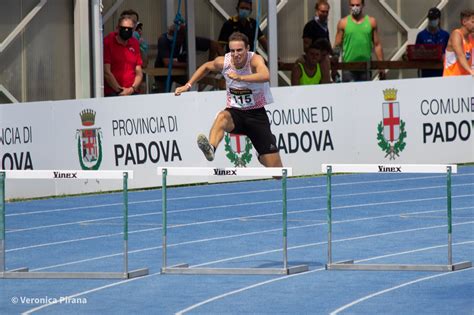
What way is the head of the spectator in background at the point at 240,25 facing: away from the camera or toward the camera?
toward the camera

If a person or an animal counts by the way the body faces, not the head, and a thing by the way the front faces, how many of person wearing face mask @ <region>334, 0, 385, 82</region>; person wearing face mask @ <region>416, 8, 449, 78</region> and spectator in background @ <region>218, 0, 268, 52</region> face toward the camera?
3

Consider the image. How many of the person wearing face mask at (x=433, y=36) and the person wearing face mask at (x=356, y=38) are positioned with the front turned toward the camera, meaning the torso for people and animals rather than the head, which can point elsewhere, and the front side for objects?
2

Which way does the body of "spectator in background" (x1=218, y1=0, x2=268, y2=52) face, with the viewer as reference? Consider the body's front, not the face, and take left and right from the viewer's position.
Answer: facing the viewer

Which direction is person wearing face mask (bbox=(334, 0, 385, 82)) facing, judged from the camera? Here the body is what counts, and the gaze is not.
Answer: toward the camera

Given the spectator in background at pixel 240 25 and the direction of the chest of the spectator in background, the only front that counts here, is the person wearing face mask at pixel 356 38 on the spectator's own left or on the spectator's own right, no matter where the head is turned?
on the spectator's own left

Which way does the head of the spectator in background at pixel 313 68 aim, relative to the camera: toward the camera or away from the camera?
toward the camera

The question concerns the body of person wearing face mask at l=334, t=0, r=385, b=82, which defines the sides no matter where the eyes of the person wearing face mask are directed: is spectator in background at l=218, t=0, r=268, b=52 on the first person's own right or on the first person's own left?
on the first person's own right

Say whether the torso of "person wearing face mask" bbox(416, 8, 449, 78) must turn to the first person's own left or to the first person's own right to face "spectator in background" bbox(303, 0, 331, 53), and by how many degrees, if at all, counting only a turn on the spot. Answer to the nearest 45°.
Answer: approximately 45° to the first person's own right
